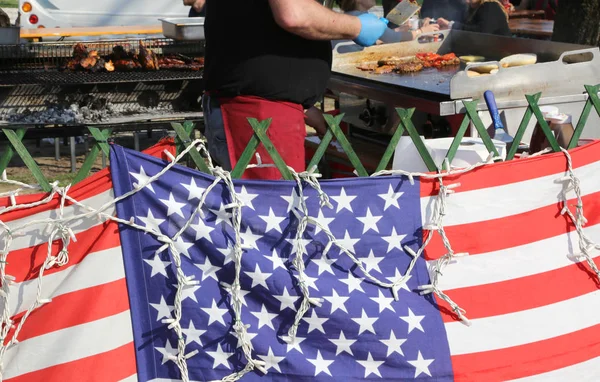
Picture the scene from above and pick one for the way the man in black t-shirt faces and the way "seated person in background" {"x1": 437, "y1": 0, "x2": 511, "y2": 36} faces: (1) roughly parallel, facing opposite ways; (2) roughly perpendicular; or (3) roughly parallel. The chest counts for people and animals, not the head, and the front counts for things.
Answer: roughly parallel, facing opposite ways

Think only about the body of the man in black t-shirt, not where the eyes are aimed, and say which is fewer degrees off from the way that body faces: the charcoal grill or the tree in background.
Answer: the tree in background

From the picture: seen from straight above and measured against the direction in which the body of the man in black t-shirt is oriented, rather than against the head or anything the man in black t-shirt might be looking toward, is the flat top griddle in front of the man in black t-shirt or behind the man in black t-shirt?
in front

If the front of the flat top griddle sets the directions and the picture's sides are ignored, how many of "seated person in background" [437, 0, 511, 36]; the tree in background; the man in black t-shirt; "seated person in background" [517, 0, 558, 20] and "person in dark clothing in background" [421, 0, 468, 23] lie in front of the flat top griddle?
1

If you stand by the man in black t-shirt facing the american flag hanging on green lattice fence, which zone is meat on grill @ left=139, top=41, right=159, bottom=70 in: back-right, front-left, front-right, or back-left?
back-right

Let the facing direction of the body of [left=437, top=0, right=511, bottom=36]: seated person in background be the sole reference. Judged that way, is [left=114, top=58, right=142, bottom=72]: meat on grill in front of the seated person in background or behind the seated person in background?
in front

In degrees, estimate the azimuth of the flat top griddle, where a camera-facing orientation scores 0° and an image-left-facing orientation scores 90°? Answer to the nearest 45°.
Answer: approximately 45°

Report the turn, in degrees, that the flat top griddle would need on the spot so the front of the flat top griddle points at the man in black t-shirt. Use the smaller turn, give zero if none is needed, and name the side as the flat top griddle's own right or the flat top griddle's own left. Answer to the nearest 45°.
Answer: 0° — it already faces them
